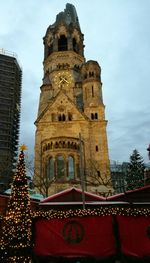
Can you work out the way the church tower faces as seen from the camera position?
facing the viewer

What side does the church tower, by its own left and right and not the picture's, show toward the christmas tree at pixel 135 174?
left

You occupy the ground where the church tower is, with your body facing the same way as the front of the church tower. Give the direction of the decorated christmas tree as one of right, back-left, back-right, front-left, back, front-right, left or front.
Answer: front

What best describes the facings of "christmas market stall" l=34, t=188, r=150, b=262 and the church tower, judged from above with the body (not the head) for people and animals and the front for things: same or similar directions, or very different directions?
same or similar directions

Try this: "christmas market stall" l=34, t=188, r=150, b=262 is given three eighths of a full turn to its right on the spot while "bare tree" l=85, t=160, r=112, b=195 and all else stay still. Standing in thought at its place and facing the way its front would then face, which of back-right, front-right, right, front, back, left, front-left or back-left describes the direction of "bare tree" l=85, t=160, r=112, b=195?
front-right

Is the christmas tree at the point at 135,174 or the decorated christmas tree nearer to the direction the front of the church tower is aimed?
the decorated christmas tree

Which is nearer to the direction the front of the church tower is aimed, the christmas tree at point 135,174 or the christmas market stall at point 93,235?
the christmas market stall

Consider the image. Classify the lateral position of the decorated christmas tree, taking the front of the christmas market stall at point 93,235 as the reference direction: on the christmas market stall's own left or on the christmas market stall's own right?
on the christmas market stall's own right

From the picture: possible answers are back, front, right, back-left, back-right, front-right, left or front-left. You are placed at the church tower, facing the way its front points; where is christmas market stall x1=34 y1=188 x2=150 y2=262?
front

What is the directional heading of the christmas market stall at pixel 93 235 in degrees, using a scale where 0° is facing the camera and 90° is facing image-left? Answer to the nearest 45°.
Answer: approximately 0°

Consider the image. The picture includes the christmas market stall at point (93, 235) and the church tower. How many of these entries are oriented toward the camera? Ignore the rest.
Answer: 2

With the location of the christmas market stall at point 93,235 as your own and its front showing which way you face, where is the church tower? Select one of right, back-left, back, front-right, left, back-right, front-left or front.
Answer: back

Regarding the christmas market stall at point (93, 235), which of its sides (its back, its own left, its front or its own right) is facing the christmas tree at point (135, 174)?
back
